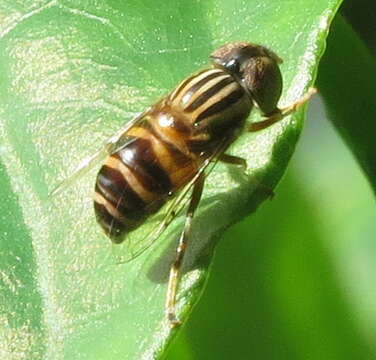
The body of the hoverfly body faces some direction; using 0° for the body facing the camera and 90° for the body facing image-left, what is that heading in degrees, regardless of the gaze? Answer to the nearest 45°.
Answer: approximately 225°
